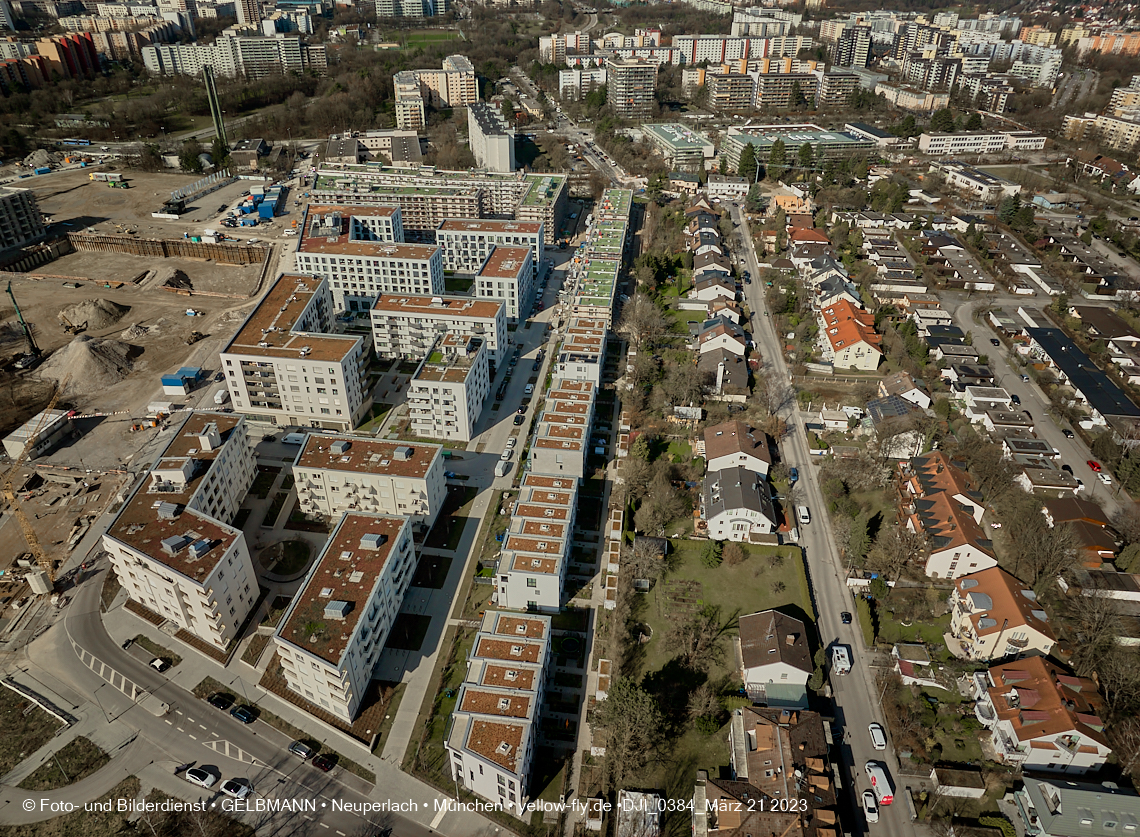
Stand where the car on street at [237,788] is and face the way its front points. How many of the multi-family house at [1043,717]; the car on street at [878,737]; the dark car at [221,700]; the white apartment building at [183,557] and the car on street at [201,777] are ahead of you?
2

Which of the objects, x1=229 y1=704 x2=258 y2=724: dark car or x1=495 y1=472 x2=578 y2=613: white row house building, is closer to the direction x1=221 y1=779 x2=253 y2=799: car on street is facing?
the white row house building

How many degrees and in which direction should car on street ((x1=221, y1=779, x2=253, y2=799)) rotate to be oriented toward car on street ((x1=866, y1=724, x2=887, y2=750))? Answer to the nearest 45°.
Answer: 0° — it already faces it

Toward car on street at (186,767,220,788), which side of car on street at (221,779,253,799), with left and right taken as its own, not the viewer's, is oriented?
back

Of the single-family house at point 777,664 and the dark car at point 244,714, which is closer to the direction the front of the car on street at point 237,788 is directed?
the single-family house
